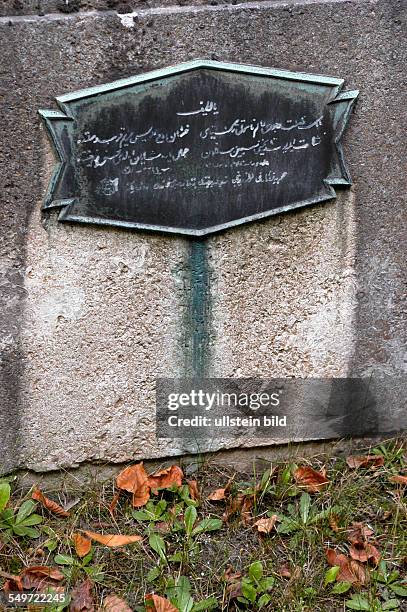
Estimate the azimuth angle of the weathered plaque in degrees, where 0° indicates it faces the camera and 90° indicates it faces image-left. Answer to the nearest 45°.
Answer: approximately 0°
